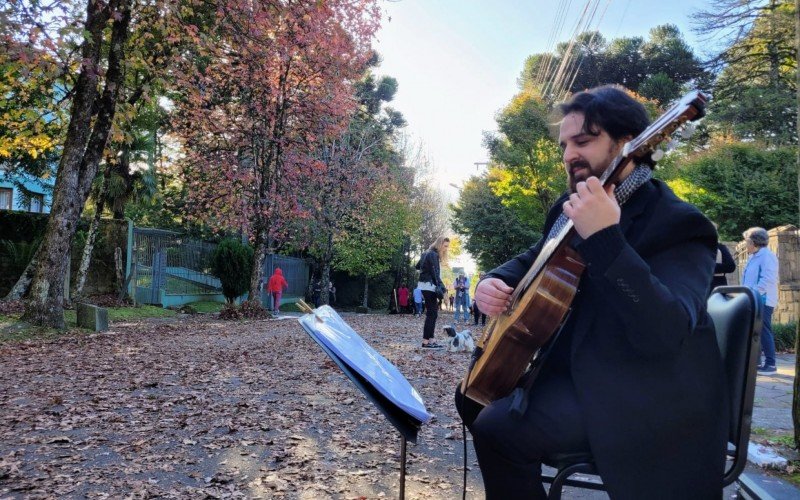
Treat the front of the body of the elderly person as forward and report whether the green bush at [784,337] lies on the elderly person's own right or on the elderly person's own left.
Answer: on the elderly person's own right

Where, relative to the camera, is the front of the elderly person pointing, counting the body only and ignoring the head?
to the viewer's left

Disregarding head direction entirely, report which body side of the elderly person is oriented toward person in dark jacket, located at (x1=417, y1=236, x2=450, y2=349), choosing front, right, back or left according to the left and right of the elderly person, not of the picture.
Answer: front

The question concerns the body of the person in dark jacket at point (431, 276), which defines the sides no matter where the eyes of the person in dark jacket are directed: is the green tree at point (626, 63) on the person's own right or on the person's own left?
on the person's own left

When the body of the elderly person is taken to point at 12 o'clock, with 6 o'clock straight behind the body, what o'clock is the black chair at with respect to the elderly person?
The black chair is roughly at 9 o'clock from the elderly person.

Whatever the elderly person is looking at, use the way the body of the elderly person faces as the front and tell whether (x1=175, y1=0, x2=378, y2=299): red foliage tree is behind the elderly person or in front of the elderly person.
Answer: in front
